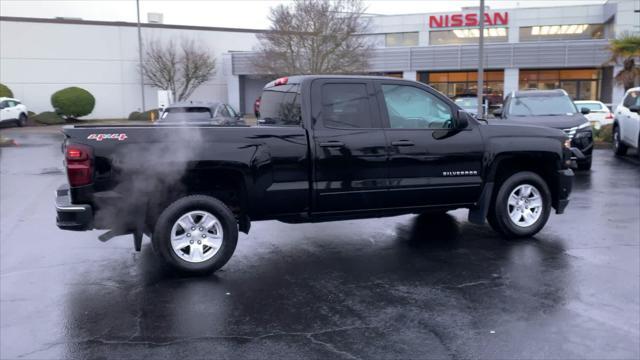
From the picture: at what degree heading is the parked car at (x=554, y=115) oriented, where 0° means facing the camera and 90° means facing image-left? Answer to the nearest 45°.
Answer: approximately 0°

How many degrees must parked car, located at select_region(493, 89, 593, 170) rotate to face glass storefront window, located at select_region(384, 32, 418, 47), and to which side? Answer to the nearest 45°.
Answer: approximately 180°

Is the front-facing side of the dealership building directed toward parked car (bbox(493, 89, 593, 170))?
yes

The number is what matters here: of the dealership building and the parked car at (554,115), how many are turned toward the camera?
2

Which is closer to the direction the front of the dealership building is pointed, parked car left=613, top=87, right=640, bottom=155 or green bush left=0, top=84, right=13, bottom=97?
the parked car

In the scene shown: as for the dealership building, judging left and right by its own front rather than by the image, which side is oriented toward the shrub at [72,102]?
right

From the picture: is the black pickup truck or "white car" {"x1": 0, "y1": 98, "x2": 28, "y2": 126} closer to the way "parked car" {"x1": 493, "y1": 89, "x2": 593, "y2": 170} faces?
the black pickup truck
